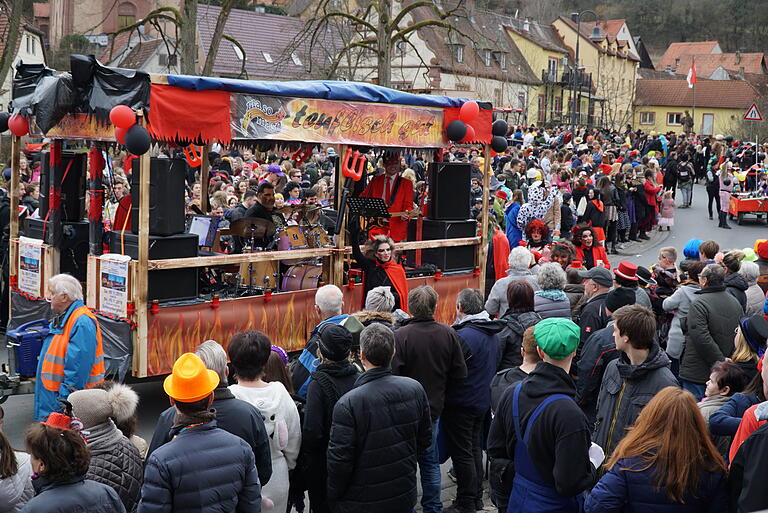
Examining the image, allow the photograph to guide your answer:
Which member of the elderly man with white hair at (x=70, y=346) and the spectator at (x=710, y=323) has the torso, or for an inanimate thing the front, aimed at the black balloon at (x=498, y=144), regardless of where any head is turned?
the spectator

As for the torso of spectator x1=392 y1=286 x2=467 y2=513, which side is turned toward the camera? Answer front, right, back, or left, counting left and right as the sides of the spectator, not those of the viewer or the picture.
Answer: back

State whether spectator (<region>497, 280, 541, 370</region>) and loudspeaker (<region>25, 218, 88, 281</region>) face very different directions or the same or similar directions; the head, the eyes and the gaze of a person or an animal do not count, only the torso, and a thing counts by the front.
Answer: very different directions

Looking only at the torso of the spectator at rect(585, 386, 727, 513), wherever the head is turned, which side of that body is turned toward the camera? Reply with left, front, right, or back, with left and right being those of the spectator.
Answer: back

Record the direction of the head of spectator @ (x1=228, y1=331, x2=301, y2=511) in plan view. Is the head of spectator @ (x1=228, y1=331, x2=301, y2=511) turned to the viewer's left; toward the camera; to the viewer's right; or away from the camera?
away from the camera

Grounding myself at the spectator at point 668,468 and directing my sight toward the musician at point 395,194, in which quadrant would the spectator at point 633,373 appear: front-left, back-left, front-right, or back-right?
front-right

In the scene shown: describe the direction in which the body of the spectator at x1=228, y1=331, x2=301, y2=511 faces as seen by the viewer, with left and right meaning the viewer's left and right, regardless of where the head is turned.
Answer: facing away from the viewer

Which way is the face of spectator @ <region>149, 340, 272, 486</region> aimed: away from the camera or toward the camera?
away from the camera

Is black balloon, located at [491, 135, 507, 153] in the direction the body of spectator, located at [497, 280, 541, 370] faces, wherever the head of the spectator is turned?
yes

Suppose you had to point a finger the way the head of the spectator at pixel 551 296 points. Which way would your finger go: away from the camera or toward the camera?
away from the camera

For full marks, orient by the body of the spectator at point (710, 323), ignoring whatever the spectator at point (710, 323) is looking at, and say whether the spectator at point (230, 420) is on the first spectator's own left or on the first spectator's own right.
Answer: on the first spectator's own left

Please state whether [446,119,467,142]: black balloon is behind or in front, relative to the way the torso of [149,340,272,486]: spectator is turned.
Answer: in front

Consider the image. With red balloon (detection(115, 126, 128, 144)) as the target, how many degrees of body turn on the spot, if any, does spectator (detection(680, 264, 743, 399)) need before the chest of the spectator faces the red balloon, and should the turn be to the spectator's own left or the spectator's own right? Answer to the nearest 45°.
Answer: approximately 45° to the spectator's own left

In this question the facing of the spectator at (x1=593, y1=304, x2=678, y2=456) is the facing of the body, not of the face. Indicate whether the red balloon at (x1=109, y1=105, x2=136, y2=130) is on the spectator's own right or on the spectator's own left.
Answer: on the spectator's own right

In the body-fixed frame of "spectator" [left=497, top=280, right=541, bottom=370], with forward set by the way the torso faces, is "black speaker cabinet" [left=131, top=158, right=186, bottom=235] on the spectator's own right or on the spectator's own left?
on the spectator's own left

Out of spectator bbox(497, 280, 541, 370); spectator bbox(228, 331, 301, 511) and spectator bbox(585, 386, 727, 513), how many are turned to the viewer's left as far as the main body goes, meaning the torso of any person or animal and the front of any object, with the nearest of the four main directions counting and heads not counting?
0

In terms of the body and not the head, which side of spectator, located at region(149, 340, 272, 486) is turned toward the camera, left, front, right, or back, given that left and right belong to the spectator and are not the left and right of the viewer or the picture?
back
